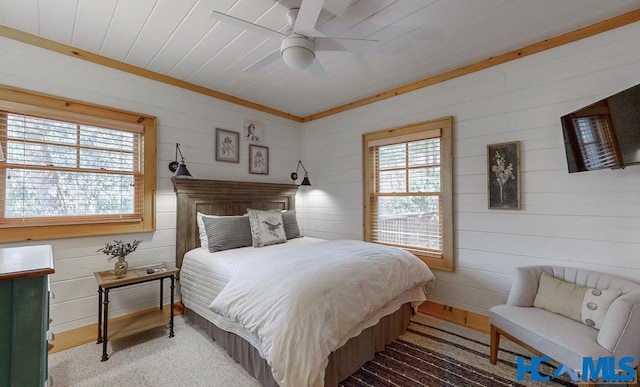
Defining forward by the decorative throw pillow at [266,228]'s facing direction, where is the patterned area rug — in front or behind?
in front

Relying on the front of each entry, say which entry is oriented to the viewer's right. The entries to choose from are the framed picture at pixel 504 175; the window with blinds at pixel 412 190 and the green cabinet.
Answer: the green cabinet

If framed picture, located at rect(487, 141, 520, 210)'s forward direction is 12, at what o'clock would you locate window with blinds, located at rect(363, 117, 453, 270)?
The window with blinds is roughly at 2 o'clock from the framed picture.

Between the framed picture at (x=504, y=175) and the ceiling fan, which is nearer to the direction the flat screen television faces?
the ceiling fan

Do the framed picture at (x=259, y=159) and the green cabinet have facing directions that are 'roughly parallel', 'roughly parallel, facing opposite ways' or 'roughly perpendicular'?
roughly perpendicular

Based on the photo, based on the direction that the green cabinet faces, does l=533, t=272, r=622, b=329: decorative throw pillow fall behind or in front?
in front

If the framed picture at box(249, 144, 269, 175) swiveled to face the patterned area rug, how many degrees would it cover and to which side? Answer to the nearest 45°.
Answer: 0° — it already faces it

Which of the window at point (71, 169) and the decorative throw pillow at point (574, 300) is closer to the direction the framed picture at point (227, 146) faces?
the decorative throw pillow

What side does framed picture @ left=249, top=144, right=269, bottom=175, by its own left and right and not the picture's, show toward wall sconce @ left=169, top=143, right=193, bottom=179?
right

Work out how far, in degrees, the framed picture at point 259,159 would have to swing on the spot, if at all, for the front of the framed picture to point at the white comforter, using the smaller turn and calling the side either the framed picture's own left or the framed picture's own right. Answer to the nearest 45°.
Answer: approximately 45° to the framed picture's own right
